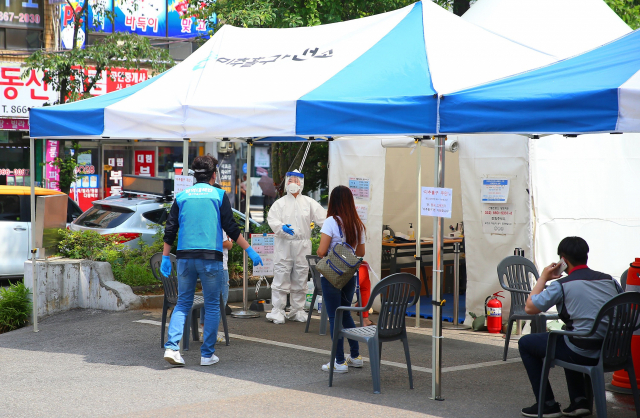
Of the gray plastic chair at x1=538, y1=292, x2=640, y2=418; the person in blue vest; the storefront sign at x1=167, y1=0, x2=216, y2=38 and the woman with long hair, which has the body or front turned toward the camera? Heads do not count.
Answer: the storefront sign

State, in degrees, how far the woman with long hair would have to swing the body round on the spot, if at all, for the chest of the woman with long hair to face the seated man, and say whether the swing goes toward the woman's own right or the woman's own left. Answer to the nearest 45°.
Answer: approximately 180°

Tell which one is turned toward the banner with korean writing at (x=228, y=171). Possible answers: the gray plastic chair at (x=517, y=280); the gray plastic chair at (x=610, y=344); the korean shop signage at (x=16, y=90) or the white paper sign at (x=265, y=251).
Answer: the gray plastic chair at (x=610, y=344)

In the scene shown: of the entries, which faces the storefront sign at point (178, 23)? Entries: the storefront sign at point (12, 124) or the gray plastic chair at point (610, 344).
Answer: the gray plastic chair

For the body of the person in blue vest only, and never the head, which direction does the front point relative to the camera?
away from the camera

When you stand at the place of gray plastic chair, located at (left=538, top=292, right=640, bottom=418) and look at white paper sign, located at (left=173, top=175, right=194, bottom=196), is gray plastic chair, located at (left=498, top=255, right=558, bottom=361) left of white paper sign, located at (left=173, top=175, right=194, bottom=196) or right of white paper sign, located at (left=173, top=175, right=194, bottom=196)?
right

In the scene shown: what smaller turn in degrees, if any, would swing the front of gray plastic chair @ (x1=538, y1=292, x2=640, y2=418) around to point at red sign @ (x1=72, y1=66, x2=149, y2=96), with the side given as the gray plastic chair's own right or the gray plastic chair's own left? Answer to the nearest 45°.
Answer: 0° — it already faces it
